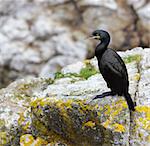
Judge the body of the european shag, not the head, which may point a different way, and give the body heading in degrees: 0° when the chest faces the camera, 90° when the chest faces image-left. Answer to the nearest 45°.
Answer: approximately 90°
